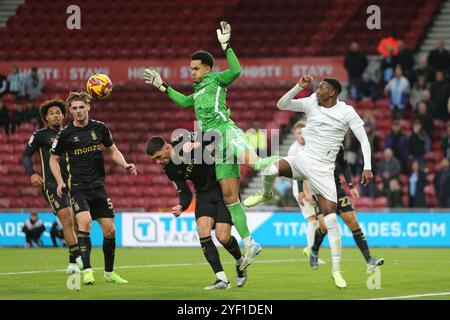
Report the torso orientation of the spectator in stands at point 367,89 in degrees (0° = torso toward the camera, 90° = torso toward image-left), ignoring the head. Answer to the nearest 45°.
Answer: approximately 0°

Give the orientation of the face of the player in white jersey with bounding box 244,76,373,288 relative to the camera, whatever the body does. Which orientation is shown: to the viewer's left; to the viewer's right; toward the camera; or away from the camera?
to the viewer's left

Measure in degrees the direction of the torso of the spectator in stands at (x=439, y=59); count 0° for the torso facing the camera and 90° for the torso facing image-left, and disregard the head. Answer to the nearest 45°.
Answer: approximately 0°

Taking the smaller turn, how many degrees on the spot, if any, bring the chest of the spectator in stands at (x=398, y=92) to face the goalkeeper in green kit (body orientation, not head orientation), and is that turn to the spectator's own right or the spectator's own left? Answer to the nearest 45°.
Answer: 0° — they already face them

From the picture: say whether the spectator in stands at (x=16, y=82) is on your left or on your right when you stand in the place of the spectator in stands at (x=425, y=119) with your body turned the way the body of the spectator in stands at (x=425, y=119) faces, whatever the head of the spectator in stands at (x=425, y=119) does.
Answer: on your right
